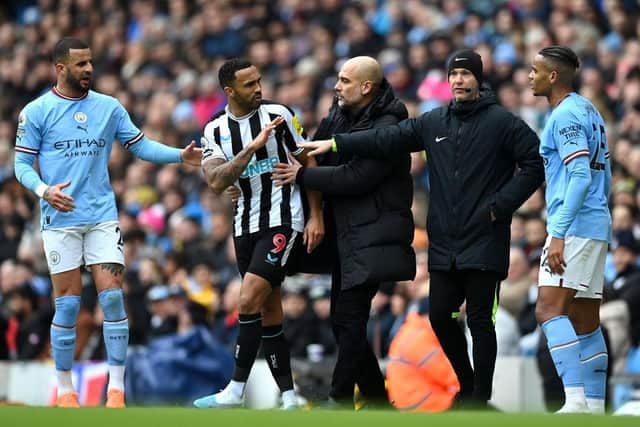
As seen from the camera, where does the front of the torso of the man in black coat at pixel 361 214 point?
to the viewer's left

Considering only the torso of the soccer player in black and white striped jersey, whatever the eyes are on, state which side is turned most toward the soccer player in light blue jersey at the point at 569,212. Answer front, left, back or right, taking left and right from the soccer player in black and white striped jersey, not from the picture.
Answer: left

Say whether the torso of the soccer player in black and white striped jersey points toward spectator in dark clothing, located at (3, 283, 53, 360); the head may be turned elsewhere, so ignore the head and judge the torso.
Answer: no

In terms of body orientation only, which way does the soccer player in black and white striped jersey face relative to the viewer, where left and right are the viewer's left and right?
facing the viewer

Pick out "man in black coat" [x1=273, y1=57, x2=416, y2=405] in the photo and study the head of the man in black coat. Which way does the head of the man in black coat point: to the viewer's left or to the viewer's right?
to the viewer's left

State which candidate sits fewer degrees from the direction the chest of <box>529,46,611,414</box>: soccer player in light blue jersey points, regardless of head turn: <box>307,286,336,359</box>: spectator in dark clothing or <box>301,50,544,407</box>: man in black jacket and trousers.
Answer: the man in black jacket and trousers

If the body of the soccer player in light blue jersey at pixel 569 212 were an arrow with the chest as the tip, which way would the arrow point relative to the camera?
to the viewer's left

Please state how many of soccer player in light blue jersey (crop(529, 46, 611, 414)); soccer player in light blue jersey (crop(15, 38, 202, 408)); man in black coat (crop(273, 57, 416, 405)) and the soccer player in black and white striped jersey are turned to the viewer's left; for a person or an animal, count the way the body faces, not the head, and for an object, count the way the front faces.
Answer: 2

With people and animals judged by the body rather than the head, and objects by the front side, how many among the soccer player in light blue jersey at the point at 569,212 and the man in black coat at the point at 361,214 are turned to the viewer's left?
2

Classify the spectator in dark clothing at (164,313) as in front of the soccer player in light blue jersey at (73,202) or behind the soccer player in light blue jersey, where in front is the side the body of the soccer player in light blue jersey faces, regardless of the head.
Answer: behind

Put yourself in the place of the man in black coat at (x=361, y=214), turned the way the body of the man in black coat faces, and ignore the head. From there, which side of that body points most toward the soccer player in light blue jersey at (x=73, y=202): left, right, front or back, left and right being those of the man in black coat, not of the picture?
front

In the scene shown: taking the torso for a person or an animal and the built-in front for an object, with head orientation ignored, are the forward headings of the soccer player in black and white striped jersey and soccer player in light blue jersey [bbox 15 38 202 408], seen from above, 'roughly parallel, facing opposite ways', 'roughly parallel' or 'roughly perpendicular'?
roughly parallel

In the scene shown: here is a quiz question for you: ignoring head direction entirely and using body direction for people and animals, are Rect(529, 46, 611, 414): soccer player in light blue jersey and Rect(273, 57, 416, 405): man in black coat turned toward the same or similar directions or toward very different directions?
same or similar directions

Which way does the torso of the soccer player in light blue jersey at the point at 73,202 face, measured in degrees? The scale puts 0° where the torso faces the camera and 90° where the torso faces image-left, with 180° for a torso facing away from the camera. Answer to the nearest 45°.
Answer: approximately 0°

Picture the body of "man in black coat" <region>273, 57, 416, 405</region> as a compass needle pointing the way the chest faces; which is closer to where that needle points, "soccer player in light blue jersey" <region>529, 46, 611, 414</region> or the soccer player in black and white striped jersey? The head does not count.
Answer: the soccer player in black and white striped jersey

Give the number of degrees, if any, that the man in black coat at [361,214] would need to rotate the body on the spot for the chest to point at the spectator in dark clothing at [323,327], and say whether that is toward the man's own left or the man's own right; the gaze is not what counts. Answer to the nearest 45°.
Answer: approximately 90° to the man's own right

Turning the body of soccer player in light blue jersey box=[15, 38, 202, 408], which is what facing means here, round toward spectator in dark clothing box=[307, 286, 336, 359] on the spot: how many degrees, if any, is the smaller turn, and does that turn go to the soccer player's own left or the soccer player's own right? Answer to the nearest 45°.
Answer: approximately 135° to the soccer player's own left

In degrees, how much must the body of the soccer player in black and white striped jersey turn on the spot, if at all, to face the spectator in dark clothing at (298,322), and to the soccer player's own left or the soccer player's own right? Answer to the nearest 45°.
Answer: approximately 180°
